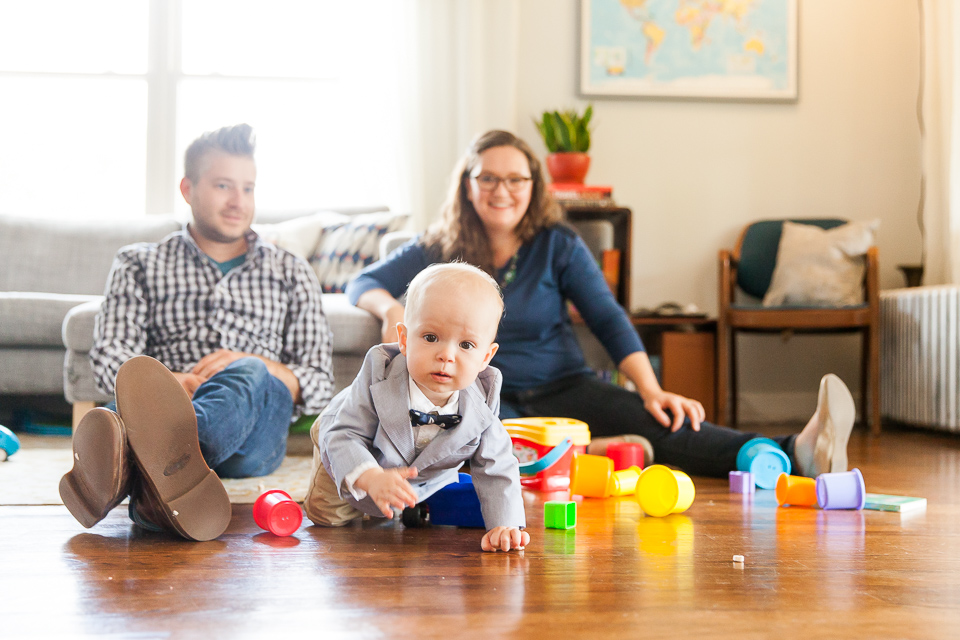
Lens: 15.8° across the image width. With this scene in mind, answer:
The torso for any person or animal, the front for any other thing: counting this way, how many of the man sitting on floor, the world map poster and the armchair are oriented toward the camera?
3

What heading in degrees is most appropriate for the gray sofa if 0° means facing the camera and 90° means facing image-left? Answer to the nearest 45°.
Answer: approximately 0°

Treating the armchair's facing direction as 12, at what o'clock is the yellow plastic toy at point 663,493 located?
The yellow plastic toy is roughly at 12 o'clock from the armchair.

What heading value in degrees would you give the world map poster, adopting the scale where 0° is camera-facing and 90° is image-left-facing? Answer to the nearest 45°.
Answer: approximately 0°

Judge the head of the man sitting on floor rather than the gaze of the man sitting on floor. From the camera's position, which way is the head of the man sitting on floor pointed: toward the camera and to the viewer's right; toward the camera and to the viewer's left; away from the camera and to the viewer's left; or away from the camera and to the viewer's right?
toward the camera and to the viewer's right

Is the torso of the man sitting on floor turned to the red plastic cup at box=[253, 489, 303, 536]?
yes
